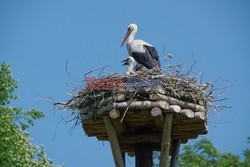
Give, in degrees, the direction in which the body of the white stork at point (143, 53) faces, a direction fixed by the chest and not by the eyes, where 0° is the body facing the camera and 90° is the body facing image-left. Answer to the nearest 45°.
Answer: approximately 90°
